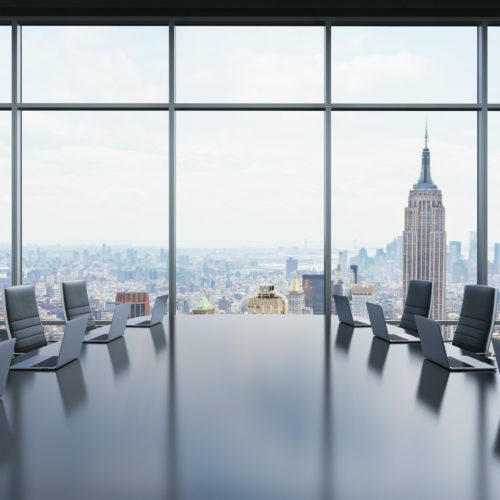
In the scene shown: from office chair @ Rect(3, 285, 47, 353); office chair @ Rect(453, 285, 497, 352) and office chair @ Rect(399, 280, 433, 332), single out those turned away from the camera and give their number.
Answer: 0

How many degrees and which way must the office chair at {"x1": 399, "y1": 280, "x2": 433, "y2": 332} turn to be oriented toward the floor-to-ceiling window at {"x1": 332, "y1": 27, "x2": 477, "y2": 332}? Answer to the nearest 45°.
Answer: approximately 135° to its right

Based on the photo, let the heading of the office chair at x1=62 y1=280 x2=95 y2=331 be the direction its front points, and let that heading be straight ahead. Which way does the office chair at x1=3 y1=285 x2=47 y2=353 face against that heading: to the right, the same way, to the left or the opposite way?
the same way

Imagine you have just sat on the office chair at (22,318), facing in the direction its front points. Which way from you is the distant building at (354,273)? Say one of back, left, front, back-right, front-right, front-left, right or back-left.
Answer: front-left

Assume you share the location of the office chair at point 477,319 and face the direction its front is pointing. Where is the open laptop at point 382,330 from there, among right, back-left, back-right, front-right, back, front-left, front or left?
front

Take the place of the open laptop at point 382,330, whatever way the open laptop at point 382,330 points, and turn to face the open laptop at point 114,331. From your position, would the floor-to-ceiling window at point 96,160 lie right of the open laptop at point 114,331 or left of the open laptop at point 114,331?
right

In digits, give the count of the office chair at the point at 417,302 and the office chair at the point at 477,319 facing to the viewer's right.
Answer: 0

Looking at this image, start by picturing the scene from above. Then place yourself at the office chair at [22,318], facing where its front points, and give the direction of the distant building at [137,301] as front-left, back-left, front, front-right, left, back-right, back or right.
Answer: left

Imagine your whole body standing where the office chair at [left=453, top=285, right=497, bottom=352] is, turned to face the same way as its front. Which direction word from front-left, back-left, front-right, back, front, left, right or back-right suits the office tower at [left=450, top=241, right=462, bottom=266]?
back-right

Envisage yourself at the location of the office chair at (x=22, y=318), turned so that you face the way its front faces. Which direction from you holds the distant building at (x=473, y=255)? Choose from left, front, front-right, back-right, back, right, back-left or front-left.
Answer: front-left

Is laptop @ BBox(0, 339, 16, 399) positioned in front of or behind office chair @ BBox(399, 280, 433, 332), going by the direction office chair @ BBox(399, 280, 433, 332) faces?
in front

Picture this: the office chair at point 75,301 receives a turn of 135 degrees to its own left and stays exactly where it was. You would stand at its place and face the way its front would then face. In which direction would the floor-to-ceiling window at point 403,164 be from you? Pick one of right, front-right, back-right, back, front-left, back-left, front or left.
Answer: right

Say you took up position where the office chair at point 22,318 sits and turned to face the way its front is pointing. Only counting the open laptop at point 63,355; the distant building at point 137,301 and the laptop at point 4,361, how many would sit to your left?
1

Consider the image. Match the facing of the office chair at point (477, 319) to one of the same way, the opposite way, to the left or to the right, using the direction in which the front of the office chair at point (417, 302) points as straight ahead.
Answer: the same way

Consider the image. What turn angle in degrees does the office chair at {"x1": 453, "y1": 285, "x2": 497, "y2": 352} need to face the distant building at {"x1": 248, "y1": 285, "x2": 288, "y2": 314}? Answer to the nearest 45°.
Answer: approximately 90° to its right

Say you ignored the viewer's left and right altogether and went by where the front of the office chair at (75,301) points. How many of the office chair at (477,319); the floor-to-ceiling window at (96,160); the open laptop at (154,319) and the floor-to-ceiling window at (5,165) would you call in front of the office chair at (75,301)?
2

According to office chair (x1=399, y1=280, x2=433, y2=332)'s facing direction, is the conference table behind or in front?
in front

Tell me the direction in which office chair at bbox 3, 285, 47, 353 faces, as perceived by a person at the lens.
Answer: facing the viewer and to the right of the viewer

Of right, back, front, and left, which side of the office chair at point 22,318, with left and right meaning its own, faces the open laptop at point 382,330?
front

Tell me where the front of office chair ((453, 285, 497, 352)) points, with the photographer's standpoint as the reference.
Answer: facing the viewer and to the left of the viewer

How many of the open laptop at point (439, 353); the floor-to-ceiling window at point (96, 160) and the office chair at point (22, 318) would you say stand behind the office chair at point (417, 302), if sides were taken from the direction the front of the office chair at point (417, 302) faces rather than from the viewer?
0
